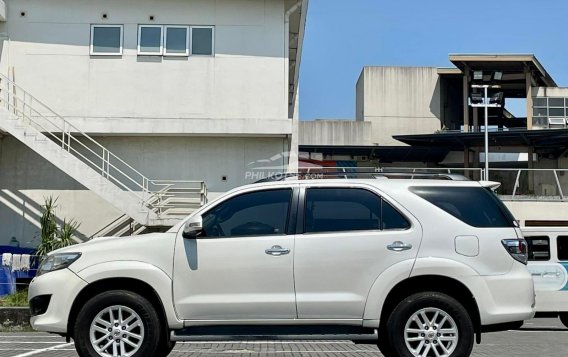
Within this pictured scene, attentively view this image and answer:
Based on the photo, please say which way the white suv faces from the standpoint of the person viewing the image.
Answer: facing to the left of the viewer

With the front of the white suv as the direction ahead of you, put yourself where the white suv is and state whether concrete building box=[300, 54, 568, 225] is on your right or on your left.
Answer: on your right

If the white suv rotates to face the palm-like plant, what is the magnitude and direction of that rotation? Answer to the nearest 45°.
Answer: approximately 45° to its right

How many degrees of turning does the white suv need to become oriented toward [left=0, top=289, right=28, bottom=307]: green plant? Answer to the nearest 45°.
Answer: approximately 45° to its right

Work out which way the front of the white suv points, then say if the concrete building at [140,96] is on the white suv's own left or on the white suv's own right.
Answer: on the white suv's own right
